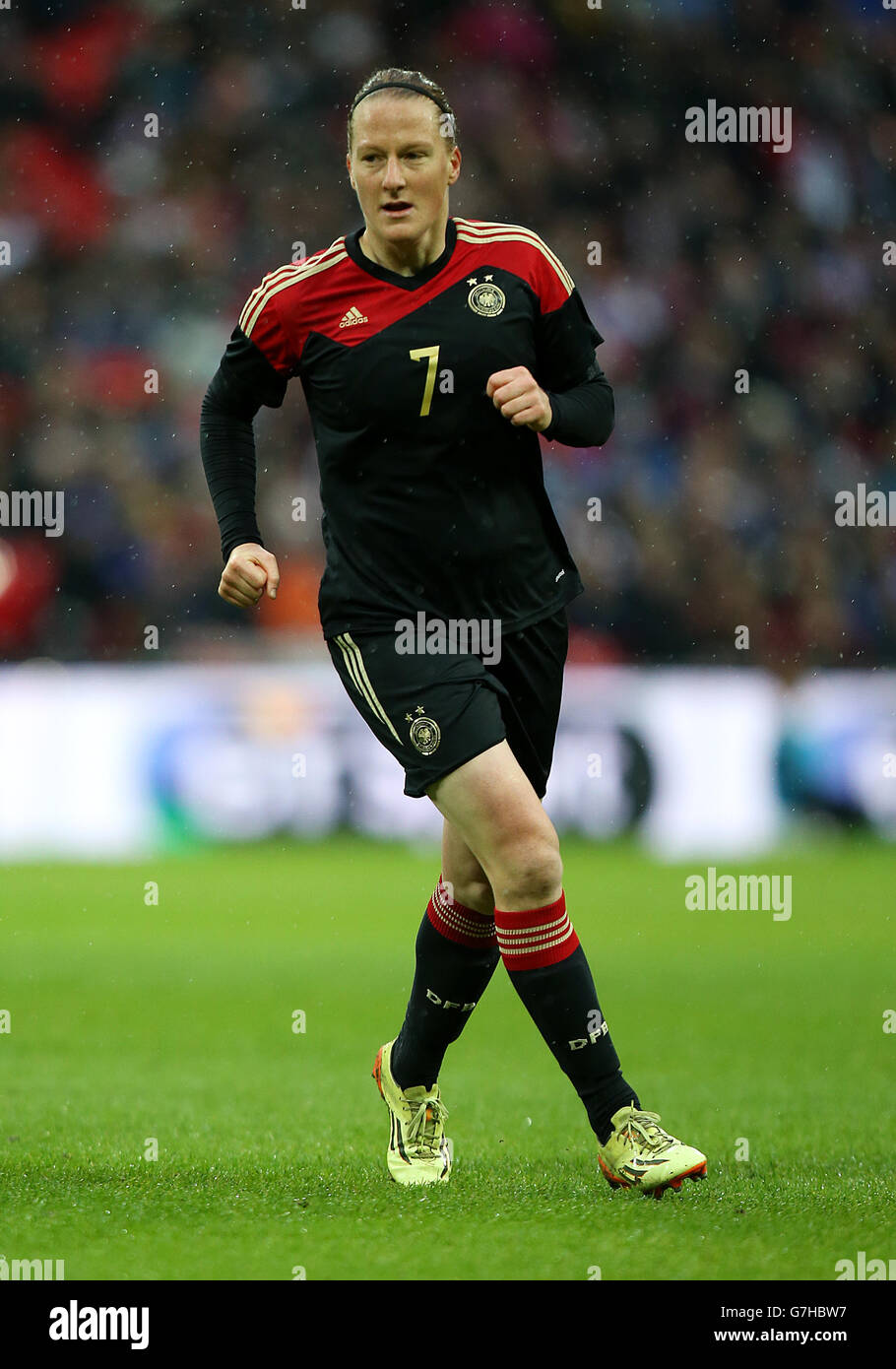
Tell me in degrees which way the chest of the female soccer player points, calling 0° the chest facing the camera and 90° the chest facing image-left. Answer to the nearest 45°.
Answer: approximately 0°
